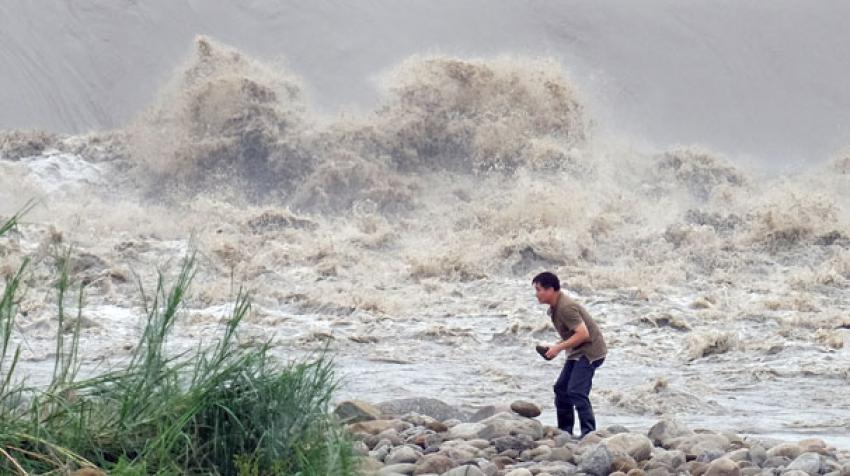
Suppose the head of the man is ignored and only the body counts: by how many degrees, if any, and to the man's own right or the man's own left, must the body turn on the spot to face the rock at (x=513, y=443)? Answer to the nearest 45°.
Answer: approximately 45° to the man's own left

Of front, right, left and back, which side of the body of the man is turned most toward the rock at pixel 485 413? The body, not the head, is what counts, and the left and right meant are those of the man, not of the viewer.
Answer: front

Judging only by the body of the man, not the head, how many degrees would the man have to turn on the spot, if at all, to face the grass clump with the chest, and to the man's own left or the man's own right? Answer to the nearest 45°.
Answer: approximately 45° to the man's own left

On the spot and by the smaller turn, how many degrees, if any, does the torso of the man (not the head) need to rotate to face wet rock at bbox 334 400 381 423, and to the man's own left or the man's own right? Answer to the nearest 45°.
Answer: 0° — they already face it

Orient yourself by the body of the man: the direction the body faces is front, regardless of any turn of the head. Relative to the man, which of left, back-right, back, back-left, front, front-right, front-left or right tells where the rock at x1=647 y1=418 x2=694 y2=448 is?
back

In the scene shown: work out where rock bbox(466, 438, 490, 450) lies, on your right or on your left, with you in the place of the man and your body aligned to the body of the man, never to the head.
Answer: on your left

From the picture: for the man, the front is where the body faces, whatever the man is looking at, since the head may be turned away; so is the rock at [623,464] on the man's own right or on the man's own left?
on the man's own left

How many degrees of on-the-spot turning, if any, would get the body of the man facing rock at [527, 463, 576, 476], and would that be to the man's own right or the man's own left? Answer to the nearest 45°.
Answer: approximately 90° to the man's own left

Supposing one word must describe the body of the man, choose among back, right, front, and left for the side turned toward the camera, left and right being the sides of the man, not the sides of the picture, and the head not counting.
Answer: left

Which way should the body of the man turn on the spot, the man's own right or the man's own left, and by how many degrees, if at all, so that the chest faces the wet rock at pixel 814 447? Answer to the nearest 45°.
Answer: approximately 180°
